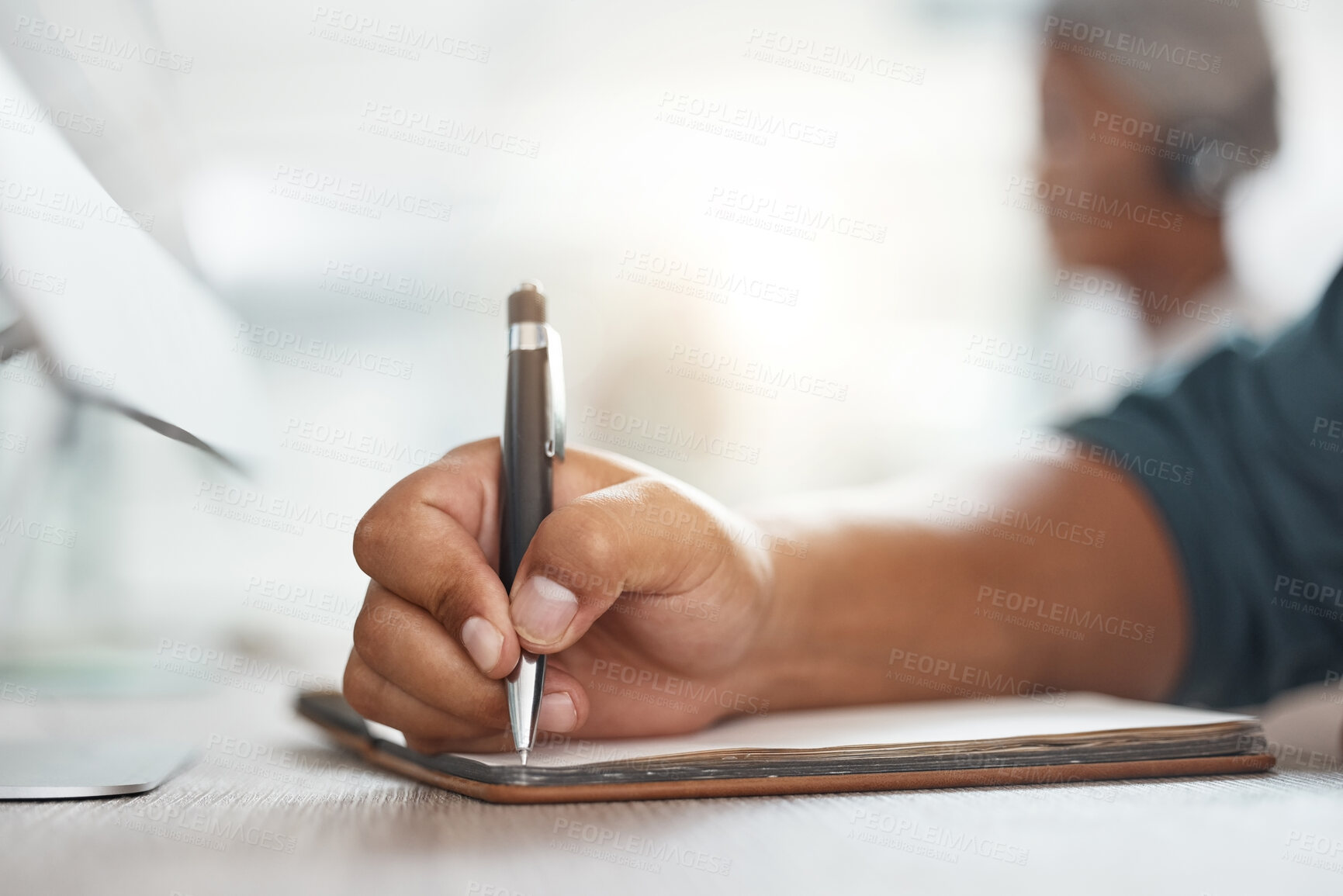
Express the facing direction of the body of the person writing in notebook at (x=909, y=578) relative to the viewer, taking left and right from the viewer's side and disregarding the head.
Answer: facing to the left of the viewer
